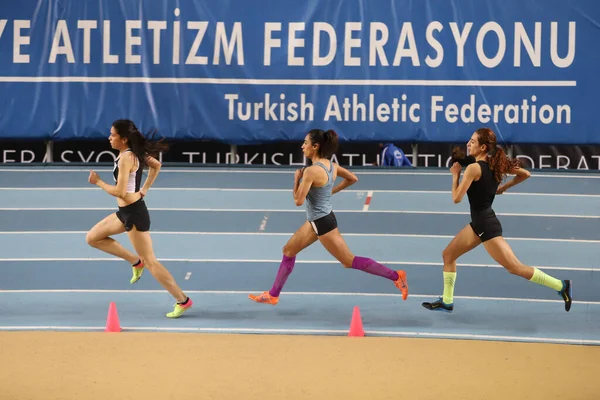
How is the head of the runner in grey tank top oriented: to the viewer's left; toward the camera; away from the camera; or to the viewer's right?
to the viewer's left

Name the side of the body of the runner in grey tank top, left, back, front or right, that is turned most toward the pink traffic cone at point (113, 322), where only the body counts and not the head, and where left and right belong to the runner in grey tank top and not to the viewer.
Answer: front

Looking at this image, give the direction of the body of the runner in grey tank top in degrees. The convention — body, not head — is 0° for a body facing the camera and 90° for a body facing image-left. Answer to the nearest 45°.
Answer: approximately 90°
